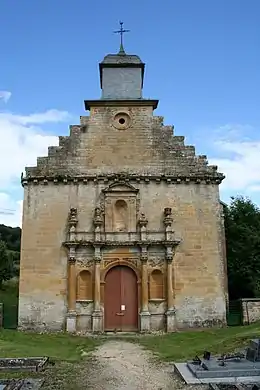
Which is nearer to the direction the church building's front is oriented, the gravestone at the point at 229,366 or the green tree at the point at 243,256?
the gravestone

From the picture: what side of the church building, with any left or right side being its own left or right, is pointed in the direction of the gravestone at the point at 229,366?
front

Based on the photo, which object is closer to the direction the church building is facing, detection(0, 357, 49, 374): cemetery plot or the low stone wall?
the cemetery plot

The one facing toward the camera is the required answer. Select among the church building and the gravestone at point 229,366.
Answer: the church building

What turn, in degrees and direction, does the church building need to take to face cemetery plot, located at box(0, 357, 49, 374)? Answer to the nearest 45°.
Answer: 0° — it already faces it

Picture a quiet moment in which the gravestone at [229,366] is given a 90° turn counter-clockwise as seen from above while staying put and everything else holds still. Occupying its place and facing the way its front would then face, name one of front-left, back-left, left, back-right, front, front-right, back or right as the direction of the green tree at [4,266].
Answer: back-right

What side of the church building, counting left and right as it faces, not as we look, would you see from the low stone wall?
left

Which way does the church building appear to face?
toward the camera
